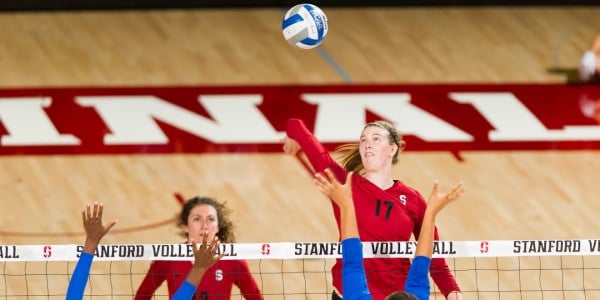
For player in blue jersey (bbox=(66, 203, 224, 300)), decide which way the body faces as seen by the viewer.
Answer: away from the camera

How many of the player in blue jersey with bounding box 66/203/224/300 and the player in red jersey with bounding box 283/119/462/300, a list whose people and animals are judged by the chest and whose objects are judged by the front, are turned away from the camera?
1

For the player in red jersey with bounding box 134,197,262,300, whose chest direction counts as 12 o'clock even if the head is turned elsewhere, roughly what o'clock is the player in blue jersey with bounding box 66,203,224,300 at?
The player in blue jersey is roughly at 12 o'clock from the player in red jersey.

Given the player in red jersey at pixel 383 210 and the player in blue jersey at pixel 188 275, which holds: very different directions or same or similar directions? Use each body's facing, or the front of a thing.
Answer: very different directions

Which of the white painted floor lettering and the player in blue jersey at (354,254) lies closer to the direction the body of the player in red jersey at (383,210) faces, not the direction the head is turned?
the player in blue jersey
